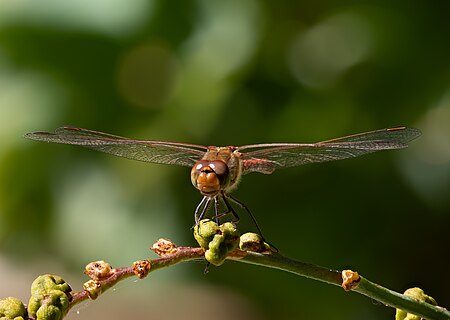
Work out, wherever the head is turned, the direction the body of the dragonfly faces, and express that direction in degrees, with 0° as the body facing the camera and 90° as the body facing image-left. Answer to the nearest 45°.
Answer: approximately 0°
